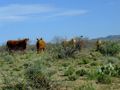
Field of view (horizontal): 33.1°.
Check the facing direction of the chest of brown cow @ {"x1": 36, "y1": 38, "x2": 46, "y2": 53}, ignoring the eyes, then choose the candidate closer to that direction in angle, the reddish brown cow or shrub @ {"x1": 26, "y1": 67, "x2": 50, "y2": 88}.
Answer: the shrub

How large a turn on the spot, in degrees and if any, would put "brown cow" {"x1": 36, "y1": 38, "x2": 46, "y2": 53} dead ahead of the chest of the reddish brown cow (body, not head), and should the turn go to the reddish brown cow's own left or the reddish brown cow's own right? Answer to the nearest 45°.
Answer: approximately 45° to the reddish brown cow's own right

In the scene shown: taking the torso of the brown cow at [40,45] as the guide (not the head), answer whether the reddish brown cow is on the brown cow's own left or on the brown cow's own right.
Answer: on the brown cow's own right

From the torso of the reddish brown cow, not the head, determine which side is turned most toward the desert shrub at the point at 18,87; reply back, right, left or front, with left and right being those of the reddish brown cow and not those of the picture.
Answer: right

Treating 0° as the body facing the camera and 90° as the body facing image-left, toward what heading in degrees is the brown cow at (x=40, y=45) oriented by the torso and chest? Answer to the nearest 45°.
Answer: approximately 45°

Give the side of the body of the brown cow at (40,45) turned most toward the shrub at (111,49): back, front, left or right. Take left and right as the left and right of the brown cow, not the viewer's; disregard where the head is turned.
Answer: left

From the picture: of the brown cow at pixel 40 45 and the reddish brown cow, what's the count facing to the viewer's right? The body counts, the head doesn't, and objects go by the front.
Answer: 1

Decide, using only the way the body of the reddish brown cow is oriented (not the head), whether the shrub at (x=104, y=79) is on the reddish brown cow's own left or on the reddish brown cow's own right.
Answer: on the reddish brown cow's own right

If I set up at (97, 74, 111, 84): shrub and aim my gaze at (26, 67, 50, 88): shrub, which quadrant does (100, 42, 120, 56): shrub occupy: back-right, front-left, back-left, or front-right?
back-right

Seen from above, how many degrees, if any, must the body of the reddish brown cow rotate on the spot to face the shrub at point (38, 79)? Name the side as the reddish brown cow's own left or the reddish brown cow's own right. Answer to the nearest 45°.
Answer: approximately 90° to the reddish brown cow's own right

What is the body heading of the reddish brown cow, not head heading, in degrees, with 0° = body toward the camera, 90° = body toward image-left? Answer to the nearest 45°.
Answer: approximately 270°
